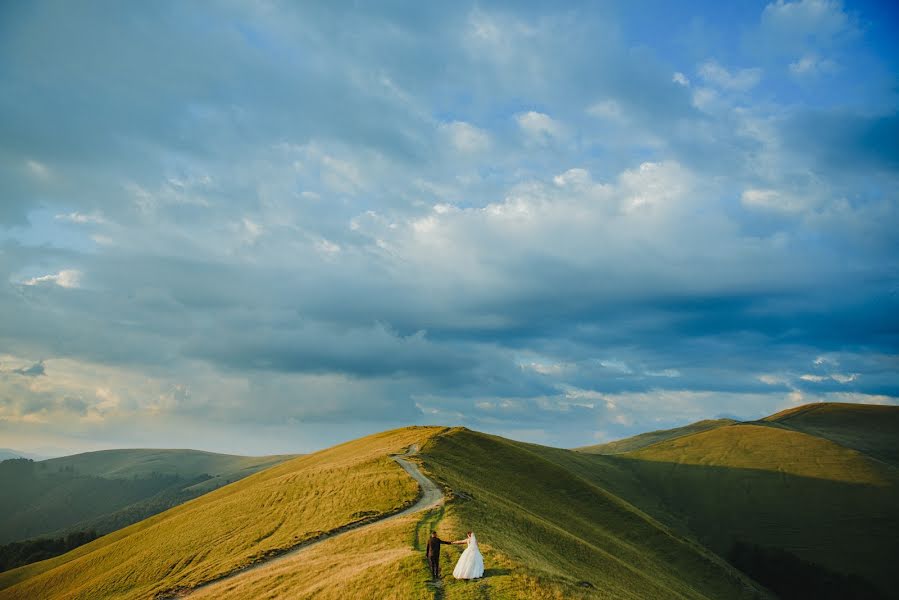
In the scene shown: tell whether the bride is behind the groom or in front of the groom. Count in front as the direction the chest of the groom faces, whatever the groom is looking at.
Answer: in front
